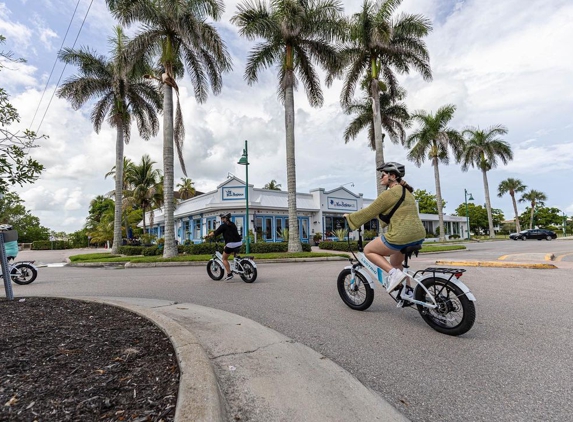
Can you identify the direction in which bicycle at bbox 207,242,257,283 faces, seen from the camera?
facing away from the viewer and to the left of the viewer

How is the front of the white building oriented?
toward the camera

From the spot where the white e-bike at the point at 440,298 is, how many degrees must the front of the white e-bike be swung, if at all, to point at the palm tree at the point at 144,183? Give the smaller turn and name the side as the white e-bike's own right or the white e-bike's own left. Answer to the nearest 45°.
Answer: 0° — it already faces it

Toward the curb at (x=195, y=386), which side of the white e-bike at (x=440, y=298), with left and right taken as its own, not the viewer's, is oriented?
left

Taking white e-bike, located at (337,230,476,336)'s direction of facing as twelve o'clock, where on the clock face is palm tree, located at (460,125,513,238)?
The palm tree is roughly at 2 o'clock from the white e-bike.

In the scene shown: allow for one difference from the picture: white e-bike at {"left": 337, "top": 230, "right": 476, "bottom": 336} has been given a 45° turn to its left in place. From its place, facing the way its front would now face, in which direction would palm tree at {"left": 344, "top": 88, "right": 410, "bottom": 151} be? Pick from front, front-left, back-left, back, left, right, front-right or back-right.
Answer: right

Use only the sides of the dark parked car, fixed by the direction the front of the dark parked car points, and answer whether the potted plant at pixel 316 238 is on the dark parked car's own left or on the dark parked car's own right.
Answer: on the dark parked car's own left

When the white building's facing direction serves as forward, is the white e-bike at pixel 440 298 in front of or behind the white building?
in front

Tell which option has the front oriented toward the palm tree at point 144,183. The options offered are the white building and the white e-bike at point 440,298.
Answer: the white e-bike

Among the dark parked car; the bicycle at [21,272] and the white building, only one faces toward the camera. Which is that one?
the white building

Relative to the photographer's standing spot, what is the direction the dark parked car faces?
facing to the left of the viewer

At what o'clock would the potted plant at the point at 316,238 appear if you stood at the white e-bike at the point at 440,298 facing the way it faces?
The potted plant is roughly at 1 o'clock from the white e-bike.

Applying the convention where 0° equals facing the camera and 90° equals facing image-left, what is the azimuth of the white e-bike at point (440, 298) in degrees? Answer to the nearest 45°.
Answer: approximately 135°
